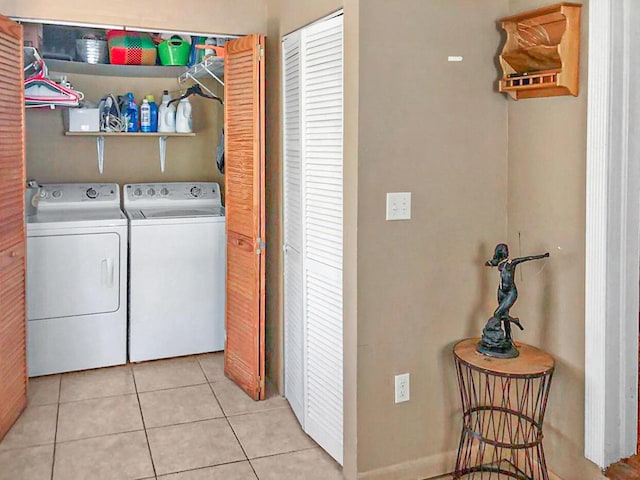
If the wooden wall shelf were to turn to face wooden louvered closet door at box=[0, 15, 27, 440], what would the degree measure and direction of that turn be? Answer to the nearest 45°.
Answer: approximately 45° to its right

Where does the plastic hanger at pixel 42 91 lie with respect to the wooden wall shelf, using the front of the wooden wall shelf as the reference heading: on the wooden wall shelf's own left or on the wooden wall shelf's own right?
on the wooden wall shelf's own right

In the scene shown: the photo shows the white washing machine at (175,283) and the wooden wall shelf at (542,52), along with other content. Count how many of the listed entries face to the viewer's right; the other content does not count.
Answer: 0

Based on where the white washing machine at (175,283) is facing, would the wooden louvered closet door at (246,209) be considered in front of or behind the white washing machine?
in front

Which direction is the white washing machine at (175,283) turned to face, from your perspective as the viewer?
facing the viewer

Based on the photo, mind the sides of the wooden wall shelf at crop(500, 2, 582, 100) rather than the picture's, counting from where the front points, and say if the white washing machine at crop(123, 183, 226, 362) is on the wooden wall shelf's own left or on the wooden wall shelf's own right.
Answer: on the wooden wall shelf's own right

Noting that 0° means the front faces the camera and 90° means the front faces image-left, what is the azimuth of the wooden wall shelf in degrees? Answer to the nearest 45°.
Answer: approximately 45°
